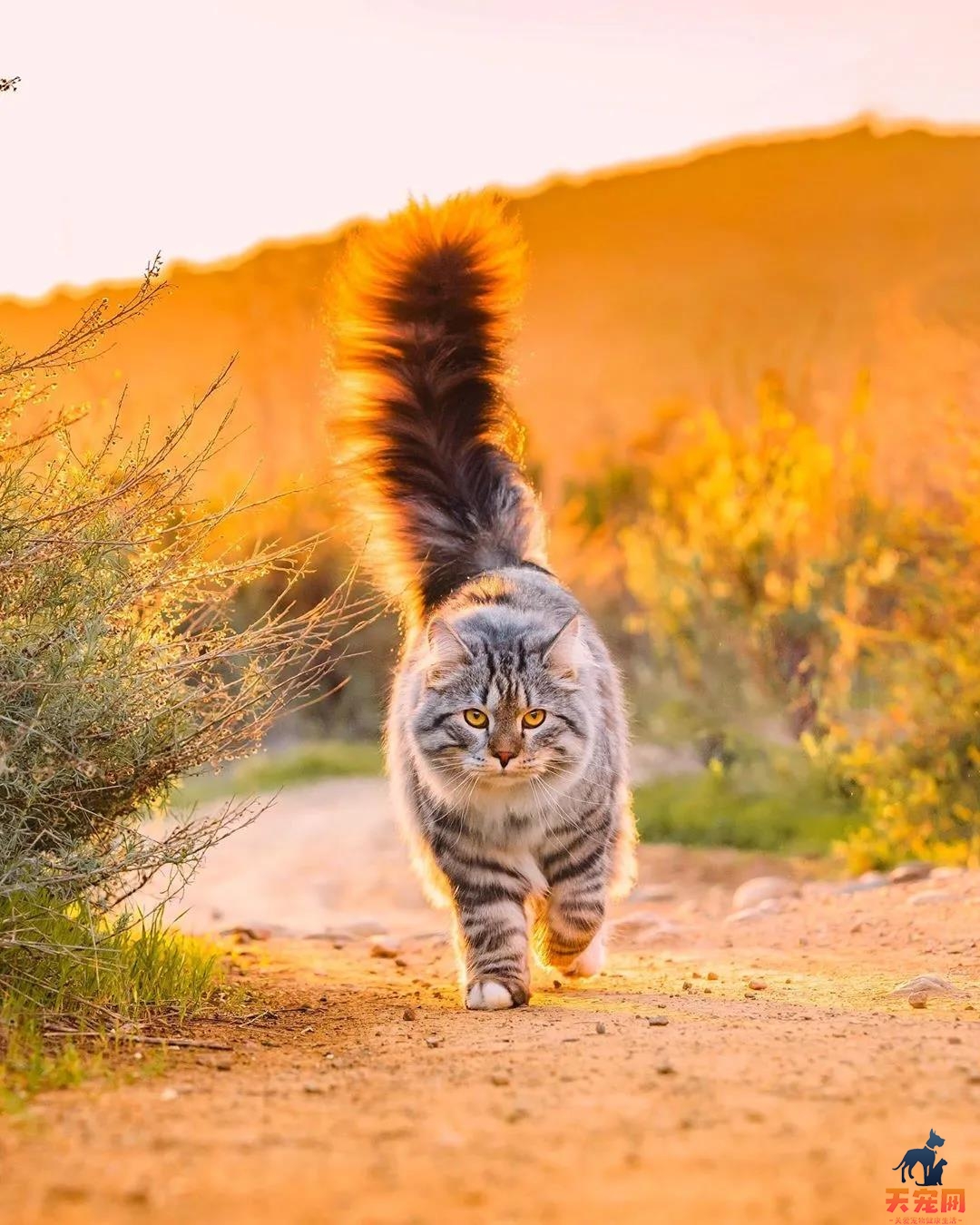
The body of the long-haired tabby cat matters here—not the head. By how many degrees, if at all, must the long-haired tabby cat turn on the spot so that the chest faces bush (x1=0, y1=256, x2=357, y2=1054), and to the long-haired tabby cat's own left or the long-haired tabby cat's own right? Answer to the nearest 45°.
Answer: approximately 45° to the long-haired tabby cat's own right

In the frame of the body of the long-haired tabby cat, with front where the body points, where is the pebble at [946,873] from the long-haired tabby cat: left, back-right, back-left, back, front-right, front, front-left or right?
back-left

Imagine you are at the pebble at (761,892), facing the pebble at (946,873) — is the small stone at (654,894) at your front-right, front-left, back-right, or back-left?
back-left

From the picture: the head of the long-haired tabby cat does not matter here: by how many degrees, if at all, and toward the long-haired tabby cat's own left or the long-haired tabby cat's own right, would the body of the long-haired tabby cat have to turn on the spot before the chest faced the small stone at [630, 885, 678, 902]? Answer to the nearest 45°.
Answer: approximately 180°

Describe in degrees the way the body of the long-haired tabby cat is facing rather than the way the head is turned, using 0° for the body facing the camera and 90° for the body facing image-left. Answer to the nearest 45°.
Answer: approximately 0°

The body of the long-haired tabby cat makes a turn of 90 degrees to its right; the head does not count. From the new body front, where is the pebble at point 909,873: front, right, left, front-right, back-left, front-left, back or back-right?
back-right

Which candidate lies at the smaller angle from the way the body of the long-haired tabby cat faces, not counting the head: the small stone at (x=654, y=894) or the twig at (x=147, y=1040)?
the twig

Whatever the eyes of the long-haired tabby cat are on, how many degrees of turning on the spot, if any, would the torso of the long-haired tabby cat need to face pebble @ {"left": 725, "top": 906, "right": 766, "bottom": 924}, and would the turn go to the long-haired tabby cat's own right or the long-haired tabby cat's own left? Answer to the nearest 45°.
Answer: approximately 135° to the long-haired tabby cat's own left

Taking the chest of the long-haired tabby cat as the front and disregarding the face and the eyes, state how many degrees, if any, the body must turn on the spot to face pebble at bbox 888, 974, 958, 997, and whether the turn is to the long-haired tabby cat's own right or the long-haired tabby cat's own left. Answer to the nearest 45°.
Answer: approximately 45° to the long-haired tabby cat's own left

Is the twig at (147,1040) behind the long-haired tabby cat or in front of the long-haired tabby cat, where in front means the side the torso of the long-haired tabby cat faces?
in front

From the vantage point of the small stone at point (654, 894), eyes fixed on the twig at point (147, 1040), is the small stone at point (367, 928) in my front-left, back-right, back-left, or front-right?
front-right
